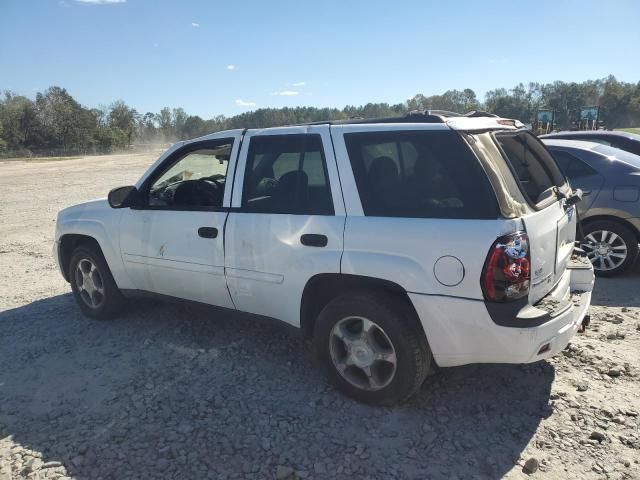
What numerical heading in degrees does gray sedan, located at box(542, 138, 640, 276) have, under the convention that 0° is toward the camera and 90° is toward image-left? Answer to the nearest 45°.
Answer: approximately 135°

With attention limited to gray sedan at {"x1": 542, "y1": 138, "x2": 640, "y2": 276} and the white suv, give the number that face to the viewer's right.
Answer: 0

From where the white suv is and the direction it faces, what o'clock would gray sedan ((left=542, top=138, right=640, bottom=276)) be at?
The gray sedan is roughly at 3 o'clock from the white suv.

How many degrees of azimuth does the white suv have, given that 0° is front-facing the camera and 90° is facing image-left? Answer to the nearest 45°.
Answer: approximately 135°
